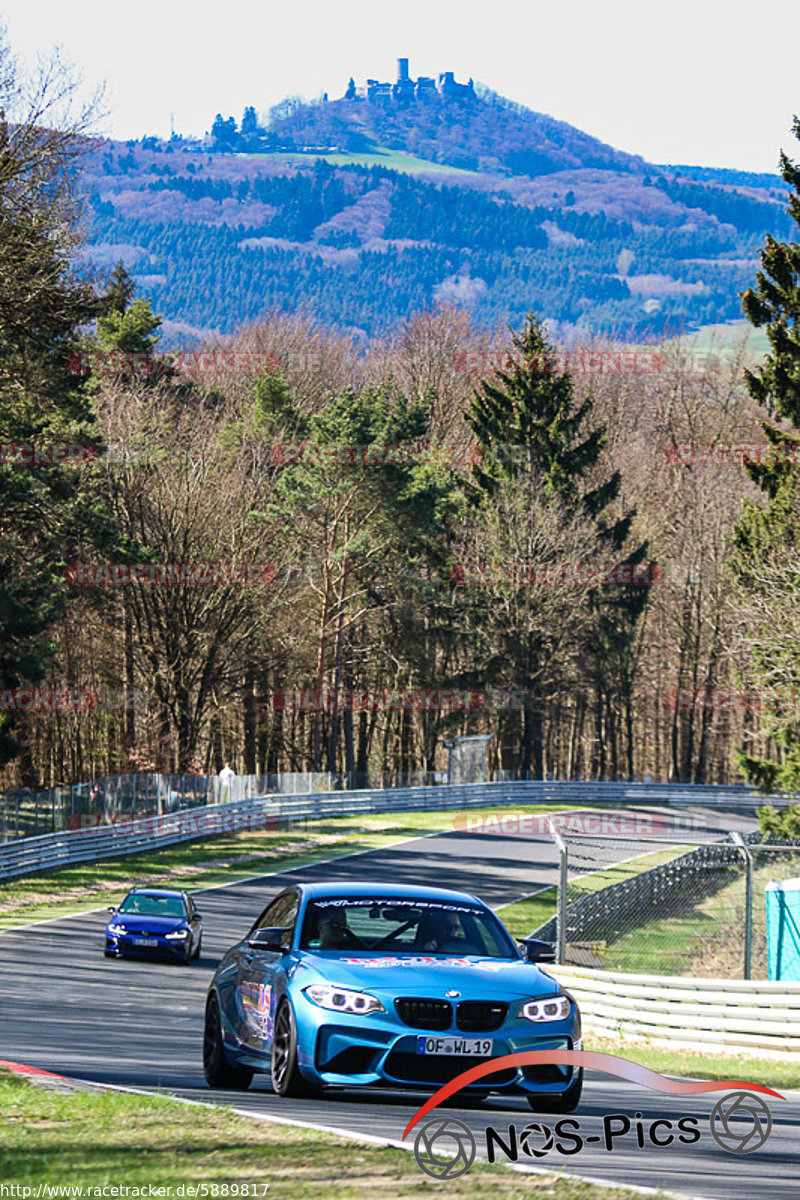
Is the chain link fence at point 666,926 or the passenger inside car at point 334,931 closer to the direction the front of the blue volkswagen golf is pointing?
the passenger inside car

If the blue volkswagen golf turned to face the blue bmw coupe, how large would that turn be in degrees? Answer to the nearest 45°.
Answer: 0° — it already faces it

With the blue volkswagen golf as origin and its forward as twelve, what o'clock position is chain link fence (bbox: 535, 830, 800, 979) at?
The chain link fence is roughly at 10 o'clock from the blue volkswagen golf.

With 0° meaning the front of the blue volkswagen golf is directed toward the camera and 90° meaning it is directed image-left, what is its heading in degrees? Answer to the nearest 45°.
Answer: approximately 0°

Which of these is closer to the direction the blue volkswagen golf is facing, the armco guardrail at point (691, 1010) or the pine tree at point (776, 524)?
the armco guardrail

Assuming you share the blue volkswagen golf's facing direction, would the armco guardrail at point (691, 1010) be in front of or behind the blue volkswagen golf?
in front

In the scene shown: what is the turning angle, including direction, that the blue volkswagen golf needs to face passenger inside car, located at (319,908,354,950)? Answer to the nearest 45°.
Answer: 0° — it already faces them

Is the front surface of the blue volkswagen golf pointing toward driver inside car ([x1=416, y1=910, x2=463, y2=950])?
yes

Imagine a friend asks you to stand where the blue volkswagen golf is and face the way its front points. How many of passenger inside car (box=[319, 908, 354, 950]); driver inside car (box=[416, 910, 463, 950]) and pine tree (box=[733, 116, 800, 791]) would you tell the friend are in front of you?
2

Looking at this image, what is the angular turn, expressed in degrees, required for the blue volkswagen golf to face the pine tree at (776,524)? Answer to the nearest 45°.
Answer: approximately 135° to its left
